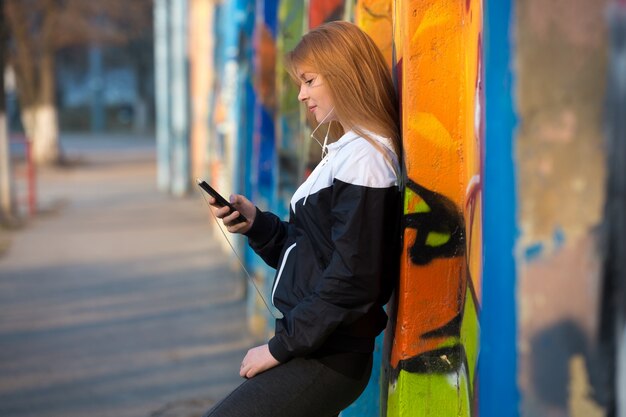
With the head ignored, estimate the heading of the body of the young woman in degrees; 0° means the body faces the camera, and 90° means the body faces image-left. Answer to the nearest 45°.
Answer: approximately 90°

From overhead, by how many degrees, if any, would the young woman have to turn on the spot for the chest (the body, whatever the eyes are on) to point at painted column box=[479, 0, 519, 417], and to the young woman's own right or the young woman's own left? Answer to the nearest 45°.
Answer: approximately 180°

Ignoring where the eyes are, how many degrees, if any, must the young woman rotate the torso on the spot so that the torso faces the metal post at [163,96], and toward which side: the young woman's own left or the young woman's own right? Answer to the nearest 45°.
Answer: approximately 90° to the young woman's own right

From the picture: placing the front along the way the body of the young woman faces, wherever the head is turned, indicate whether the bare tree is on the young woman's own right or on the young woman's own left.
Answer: on the young woman's own right

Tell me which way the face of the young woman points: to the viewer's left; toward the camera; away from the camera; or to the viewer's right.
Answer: to the viewer's left
